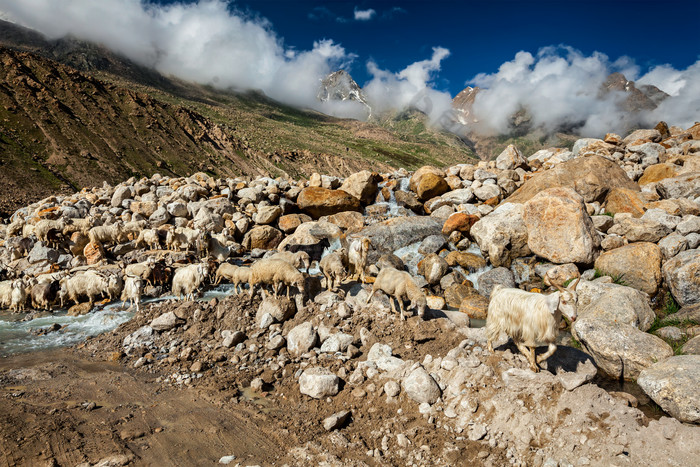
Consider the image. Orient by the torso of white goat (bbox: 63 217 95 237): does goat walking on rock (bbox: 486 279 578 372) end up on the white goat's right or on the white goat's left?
on the white goat's right

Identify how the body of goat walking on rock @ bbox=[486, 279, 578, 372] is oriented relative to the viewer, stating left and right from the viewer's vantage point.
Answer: facing to the right of the viewer

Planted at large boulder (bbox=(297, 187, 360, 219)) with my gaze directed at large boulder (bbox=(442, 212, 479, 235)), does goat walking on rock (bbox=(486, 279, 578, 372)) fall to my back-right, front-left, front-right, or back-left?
front-right

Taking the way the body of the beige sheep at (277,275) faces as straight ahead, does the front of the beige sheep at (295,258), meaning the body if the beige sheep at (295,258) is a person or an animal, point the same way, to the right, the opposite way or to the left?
the same way

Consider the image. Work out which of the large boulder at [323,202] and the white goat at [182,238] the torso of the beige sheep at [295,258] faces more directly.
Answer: the large boulder

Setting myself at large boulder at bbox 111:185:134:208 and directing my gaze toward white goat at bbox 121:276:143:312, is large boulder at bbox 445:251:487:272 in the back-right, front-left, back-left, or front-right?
front-left

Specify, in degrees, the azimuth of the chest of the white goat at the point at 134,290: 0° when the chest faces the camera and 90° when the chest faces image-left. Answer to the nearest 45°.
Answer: approximately 315°
